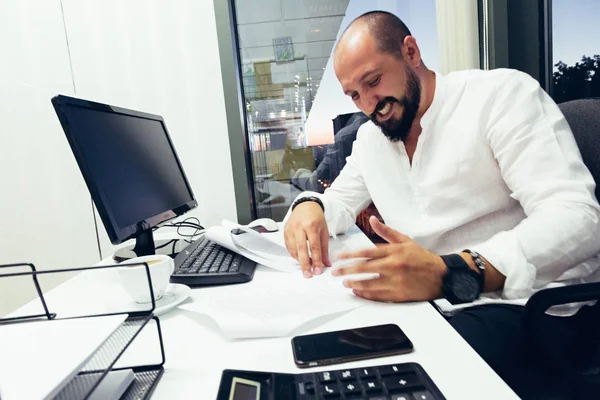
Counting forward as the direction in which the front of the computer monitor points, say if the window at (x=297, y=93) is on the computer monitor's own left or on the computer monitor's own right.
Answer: on the computer monitor's own left

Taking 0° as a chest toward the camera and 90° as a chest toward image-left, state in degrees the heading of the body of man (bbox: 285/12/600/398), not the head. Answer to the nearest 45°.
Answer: approximately 45°

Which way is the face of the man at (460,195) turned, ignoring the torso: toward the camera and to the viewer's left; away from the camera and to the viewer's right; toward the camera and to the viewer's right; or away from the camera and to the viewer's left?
toward the camera and to the viewer's left

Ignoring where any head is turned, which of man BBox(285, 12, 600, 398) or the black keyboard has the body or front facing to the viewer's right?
the black keyboard

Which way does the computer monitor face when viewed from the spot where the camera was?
facing the viewer and to the right of the viewer

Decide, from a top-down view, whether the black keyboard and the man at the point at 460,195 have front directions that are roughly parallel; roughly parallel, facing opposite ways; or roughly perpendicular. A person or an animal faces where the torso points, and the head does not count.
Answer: roughly parallel, facing opposite ways

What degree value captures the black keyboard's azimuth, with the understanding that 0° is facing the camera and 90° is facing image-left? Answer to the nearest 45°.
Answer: approximately 270°

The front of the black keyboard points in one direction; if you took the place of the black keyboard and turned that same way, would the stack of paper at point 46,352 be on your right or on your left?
on your right

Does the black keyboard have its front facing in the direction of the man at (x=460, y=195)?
yes

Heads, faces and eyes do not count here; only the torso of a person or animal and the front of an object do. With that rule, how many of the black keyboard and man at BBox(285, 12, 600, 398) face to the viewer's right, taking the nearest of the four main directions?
1

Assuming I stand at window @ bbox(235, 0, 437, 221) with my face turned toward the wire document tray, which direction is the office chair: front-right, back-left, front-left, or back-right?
front-left

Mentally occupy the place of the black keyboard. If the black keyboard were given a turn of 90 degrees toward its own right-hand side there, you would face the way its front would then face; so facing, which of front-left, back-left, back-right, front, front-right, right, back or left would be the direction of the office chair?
front-left

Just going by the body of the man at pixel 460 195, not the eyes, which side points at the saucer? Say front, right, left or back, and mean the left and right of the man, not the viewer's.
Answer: front
